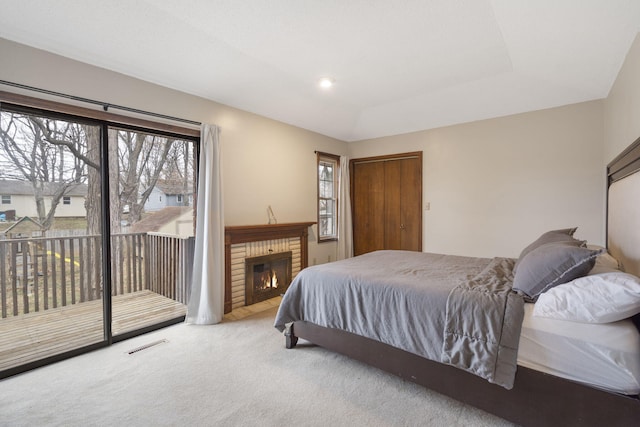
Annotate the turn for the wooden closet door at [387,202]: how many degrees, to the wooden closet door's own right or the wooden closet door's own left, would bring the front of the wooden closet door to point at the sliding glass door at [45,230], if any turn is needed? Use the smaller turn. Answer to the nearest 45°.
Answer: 0° — it already faces it

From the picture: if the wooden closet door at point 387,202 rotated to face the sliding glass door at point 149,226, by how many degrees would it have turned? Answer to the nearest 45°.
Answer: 0° — it already faces it

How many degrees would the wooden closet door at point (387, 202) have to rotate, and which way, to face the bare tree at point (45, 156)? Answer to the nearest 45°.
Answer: approximately 90° to its right

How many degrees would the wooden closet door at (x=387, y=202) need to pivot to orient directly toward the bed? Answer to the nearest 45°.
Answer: approximately 45° to its left

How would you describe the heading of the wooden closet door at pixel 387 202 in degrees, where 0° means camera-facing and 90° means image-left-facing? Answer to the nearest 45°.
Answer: approximately 45°

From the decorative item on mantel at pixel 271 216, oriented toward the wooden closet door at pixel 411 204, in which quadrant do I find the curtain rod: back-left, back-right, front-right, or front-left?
back-right

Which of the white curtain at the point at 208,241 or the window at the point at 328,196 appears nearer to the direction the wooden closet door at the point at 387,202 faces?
the white curtain

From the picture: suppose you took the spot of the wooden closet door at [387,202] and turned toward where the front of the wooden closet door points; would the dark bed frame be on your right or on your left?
on your left
